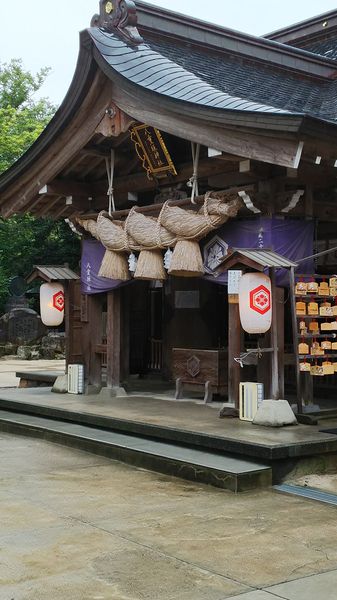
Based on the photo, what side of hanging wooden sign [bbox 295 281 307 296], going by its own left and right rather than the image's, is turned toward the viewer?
front

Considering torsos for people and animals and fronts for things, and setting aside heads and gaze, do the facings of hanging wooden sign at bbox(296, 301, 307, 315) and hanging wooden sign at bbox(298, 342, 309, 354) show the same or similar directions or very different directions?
same or similar directions

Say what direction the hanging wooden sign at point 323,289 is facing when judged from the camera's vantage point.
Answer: facing the viewer

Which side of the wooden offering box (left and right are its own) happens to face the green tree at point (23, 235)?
right

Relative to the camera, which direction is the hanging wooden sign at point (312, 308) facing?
toward the camera

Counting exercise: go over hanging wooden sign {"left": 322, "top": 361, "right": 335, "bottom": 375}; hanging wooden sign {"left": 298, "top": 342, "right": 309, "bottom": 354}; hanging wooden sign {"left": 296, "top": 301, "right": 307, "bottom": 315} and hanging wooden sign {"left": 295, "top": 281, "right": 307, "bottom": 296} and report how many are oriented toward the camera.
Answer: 4
